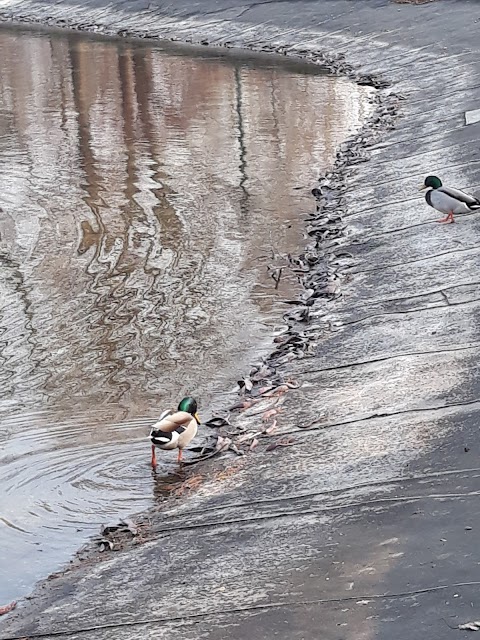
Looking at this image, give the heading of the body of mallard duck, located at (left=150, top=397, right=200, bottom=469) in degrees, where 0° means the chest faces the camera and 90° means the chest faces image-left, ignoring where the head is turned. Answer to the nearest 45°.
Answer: approximately 225°

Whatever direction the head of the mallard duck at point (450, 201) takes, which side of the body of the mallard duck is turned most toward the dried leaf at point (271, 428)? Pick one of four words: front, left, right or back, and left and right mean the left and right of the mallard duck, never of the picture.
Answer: left

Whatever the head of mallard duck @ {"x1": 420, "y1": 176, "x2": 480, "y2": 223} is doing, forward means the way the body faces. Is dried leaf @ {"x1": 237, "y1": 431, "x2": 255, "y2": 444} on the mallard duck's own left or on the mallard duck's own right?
on the mallard duck's own left

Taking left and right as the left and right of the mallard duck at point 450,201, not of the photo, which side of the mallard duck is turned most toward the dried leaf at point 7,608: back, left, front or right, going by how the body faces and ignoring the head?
left

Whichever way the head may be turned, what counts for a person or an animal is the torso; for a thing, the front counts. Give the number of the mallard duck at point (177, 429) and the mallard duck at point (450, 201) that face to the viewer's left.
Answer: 1

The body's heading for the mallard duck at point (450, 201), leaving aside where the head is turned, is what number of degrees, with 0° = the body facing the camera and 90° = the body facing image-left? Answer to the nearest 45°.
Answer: approximately 90°

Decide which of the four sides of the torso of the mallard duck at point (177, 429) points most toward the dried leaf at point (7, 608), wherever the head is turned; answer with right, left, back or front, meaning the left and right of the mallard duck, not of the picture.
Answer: back

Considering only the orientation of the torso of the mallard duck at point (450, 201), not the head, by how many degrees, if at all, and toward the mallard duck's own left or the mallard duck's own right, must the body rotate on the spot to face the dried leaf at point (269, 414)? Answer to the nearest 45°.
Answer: approximately 90° to the mallard duck's own left
